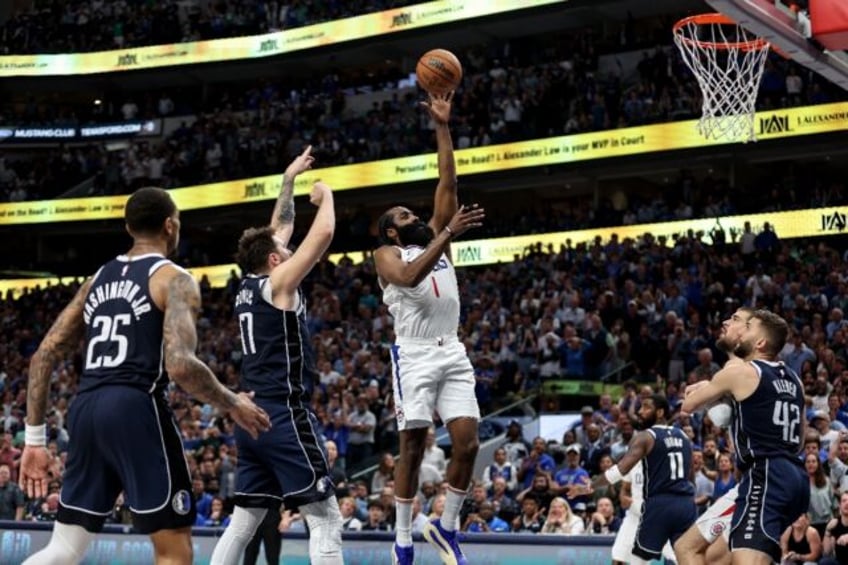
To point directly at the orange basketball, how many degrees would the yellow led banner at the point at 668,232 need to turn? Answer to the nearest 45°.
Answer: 0° — it already faces it

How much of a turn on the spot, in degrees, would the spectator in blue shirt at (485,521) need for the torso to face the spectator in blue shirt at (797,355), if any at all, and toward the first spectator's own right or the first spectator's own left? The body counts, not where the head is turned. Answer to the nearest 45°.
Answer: approximately 135° to the first spectator's own left

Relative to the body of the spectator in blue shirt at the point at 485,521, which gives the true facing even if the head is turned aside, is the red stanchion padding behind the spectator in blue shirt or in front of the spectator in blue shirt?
in front

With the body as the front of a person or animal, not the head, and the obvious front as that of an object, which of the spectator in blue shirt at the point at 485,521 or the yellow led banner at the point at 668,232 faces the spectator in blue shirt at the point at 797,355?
the yellow led banner

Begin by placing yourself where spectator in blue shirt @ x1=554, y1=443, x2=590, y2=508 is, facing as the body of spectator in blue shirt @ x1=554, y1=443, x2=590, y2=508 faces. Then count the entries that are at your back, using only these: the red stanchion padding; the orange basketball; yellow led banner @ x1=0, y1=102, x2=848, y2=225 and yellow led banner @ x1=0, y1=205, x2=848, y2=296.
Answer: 2

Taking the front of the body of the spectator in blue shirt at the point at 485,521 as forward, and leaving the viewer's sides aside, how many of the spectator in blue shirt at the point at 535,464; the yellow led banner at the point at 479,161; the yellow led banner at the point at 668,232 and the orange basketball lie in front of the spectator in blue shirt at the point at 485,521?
1

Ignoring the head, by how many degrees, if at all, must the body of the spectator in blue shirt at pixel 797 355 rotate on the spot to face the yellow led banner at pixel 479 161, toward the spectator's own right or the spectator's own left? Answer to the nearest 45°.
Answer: approximately 135° to the spectator's own right

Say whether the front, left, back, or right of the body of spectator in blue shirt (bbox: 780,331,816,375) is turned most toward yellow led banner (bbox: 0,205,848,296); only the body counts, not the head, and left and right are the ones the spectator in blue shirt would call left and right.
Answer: back

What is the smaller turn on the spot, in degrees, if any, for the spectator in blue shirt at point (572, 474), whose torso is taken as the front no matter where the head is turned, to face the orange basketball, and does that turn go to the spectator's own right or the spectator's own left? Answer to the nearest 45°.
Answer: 0° — they already face it

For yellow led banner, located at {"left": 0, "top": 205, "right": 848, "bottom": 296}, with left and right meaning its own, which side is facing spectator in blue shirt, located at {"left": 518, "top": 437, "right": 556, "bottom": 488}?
front
